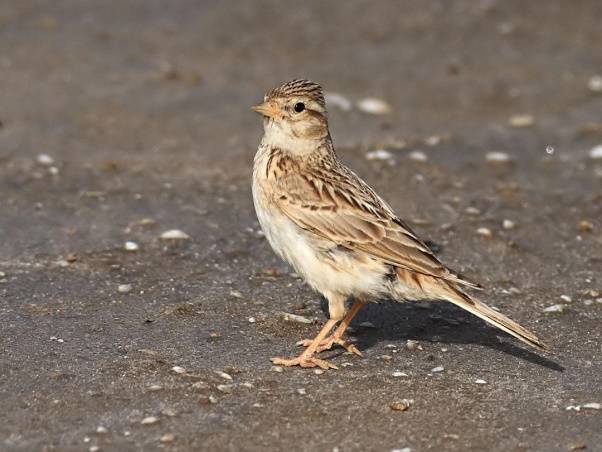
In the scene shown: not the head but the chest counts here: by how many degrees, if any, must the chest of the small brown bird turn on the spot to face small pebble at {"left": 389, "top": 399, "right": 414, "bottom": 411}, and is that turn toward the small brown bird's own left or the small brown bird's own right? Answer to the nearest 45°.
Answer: approximately 135° to the small brown bird's own left

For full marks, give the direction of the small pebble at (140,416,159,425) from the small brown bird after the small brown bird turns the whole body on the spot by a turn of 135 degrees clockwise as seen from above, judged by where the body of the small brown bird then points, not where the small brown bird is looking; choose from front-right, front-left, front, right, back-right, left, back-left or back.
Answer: back

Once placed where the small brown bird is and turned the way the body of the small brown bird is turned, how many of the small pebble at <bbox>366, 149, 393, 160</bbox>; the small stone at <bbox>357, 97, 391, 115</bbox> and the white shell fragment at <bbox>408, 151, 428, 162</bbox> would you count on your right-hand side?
3

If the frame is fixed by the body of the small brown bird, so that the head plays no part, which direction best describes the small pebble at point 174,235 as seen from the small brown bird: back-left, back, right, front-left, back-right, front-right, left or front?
front-right

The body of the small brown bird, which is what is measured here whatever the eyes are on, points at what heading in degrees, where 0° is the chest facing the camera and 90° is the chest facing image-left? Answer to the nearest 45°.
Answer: approximately 90°

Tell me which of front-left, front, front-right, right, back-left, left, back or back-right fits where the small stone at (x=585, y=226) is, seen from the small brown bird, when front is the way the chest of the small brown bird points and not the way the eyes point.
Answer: back-right

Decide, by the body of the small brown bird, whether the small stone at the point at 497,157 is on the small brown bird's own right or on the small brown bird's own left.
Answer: on the small brown bird's own right

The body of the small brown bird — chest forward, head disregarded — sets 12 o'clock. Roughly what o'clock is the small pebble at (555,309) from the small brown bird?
The small pebble is roughly at 5 o'clock from the small brown bird.

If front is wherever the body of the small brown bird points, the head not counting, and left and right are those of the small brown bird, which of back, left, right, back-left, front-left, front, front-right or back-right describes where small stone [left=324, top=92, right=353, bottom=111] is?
right

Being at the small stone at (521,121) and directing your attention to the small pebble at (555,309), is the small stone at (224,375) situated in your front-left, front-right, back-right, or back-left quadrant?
front-right

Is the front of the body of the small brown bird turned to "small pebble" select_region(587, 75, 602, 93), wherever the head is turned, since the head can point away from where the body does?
no

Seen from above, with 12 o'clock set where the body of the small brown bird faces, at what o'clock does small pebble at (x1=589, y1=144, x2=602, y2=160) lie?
The small pebble is roughly at 4 o'clock from the small brown bird.

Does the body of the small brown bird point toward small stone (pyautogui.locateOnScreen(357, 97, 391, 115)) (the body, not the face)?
no

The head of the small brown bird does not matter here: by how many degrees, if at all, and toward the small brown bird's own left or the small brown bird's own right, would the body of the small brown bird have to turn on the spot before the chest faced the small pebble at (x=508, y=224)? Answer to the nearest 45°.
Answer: approximately 135° to the small brown bird's own right

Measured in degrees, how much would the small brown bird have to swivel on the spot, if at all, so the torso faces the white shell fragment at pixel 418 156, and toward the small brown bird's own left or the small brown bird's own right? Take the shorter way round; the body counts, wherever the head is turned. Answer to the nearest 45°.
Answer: approximately 90° to the small brown bird's own right
